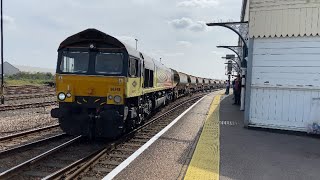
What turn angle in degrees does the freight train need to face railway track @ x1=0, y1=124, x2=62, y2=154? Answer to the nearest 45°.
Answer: approximately 45° to its right

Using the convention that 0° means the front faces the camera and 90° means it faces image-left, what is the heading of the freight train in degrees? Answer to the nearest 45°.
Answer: approximately 45°
